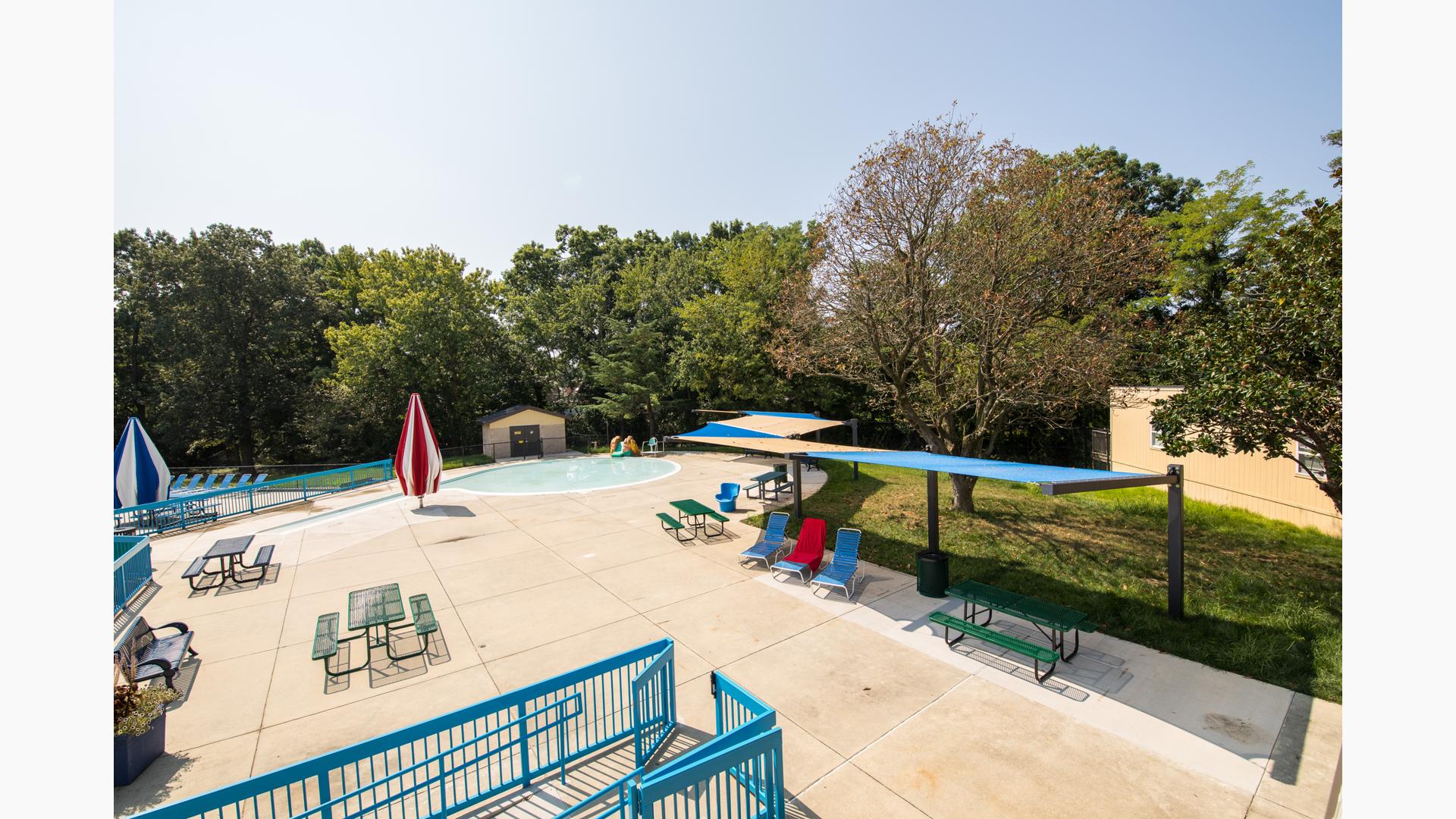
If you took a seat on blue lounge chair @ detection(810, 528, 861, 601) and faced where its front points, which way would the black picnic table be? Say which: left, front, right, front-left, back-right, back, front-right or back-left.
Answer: front-right

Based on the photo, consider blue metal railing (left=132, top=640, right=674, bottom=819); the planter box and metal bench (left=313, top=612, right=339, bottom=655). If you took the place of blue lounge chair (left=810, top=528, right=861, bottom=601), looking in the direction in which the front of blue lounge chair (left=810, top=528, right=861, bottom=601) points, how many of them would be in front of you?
3

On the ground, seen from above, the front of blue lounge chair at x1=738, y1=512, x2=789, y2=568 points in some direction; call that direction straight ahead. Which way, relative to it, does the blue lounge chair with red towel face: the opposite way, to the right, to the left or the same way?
the same way

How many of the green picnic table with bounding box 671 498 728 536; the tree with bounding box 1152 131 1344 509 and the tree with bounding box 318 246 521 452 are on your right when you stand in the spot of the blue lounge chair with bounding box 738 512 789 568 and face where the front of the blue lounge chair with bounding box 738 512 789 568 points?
2

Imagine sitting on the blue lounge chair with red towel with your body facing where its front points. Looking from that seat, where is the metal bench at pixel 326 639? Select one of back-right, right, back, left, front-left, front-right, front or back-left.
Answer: front

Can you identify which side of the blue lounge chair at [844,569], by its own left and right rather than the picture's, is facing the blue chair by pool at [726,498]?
right

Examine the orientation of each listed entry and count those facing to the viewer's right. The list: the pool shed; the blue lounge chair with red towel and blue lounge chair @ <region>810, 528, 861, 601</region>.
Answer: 0

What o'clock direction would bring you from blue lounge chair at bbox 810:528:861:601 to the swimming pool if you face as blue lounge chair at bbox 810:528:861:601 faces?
The swimming pool is roughly at 3 o'clock from the blue lounge chair.

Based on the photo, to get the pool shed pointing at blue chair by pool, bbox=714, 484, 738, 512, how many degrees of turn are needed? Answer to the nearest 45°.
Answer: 0° — it already faces it

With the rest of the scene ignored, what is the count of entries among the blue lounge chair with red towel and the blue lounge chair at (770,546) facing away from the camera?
0

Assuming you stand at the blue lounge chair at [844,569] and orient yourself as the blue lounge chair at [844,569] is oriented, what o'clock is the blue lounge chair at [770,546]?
the blue lounge chair at [770,546] is roughly at 3 o'clock from the blue lounge chair at [844,569].

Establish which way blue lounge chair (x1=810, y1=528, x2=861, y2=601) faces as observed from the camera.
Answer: facing the viewer and to the left of the viewer

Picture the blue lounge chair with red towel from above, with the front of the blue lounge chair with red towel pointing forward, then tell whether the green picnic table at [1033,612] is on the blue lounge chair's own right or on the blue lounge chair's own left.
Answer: on the blue lounge chair's own left

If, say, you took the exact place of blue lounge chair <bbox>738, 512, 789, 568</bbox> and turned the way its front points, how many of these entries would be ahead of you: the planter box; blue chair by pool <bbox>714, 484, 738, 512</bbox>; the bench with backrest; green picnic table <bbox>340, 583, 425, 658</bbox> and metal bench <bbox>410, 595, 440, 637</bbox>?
4

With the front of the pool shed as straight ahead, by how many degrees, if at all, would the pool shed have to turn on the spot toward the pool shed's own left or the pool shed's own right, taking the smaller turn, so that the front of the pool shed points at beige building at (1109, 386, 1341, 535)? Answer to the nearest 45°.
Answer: approximately 45° to the pool shed's own left

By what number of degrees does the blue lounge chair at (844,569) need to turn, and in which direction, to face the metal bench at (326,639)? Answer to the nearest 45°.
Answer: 0° — it already faces it

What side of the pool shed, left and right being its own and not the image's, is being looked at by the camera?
front

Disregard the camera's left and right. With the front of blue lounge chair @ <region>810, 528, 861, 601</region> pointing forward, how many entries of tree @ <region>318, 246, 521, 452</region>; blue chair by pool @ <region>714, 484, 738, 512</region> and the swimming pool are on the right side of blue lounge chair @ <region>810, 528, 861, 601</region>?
3

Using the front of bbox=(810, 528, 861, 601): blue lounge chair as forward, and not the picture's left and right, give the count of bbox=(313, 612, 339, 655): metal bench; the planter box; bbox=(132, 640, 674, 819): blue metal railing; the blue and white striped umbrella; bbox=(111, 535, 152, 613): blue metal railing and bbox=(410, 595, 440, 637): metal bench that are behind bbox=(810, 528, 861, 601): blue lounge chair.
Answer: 0
